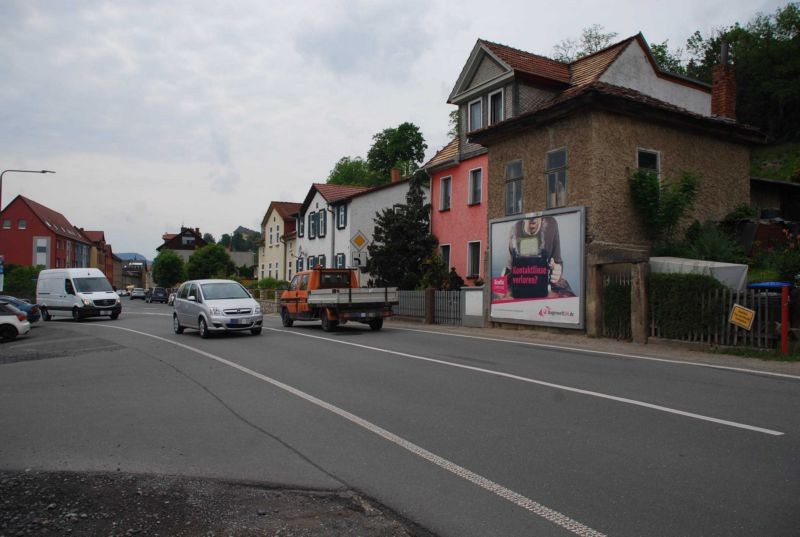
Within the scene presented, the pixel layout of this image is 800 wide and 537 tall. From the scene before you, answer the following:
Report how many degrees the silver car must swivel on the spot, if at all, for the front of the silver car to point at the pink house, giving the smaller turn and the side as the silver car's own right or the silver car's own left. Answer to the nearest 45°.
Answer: approximately 90° to the silver car's own left

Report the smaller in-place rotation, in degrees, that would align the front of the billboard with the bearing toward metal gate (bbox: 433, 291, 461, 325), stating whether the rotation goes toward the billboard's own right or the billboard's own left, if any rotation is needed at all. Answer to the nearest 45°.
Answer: approximately 90° to the billboard's own right

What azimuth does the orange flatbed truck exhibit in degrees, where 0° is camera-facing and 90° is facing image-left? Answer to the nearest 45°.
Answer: approximately 135°

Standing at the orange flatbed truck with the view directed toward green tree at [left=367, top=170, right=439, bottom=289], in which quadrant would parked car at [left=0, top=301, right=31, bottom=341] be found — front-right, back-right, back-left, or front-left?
back-left

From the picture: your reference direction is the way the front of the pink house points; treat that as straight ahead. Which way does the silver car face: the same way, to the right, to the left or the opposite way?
to the left

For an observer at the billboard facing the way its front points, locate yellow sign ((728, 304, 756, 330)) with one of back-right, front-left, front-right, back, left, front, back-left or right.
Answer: left

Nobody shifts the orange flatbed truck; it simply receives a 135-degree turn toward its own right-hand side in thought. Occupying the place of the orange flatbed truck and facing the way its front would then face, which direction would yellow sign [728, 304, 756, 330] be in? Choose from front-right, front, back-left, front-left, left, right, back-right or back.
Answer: front-right

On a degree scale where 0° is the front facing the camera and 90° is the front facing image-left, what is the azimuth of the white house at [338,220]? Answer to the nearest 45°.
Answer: approximately 45°

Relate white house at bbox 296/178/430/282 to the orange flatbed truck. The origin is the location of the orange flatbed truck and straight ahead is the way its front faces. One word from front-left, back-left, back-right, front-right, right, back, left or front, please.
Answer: front-right

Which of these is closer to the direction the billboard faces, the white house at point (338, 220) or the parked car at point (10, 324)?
the parked car

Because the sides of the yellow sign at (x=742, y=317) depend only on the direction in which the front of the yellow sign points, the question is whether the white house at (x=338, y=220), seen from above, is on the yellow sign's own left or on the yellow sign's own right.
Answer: on the yellow sign's own right

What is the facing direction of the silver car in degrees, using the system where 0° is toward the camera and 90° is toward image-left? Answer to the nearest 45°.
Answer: approximately 315°

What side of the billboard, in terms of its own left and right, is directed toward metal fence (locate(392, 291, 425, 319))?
right
